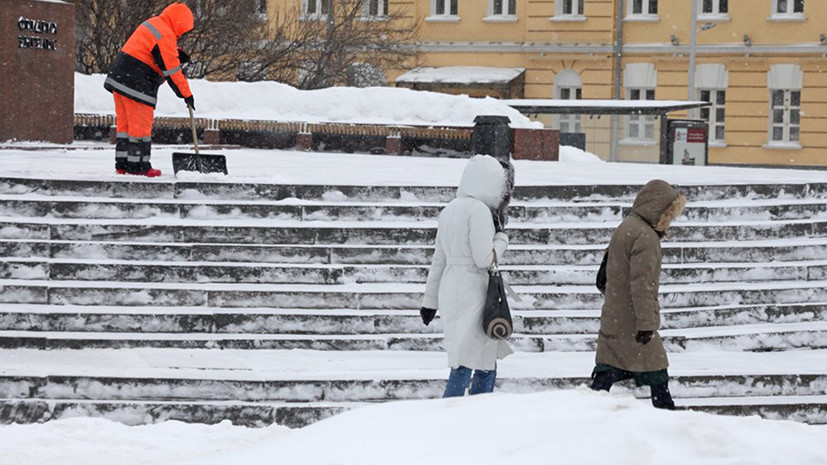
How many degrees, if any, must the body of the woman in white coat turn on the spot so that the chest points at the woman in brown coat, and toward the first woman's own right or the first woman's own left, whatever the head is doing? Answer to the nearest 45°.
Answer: approximately 45° to the first woman's own right

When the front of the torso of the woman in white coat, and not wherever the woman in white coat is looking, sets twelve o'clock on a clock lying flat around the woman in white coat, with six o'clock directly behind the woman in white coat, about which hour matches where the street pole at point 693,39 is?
The street pole is roughly at 11 o'clock from the woman in white coat.

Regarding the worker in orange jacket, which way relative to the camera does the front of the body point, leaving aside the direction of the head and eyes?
to the viewer's right

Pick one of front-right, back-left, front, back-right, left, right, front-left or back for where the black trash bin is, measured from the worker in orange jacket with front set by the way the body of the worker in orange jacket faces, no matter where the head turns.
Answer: front-left

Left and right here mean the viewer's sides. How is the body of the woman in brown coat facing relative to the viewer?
facing to the right of the viewer

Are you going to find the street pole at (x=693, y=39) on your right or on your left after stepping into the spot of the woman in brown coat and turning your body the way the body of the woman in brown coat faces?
on your left

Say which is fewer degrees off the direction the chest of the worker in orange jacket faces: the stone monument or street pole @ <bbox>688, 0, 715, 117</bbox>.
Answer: the street pole

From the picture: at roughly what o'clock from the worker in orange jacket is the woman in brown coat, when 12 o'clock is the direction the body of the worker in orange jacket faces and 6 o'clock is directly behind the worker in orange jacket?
The woman in brown coat is roughly at 2 o'clock from the worker in orange jacket.

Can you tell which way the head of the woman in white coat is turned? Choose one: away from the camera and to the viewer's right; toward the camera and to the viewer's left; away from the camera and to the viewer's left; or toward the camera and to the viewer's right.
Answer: away from the camera and to the viewer's right

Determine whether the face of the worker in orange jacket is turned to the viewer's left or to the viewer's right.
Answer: to the viewer's right

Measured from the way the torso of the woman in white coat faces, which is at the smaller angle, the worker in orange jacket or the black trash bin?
the black trash bin

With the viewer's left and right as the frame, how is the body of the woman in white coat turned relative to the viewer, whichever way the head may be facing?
facing away from the viewer and to the right of the viewer
